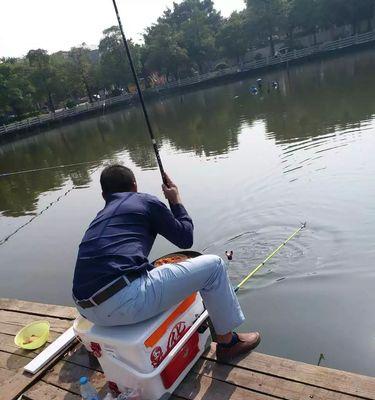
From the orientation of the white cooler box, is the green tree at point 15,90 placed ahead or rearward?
rearward

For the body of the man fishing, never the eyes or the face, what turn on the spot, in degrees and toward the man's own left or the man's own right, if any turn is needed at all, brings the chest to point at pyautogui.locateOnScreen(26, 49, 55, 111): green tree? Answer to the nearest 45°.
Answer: approximately 45° to the man's own left

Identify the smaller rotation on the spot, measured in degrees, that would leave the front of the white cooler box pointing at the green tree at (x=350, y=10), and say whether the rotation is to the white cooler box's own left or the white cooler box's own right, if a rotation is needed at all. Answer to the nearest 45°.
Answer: approximately 90° to the white cooler box's own left

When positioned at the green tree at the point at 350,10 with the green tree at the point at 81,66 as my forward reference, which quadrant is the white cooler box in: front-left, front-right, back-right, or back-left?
front-left

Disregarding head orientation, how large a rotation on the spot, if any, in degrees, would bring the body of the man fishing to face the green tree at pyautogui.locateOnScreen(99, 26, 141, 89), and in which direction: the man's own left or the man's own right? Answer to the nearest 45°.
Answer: approximately 45° to the man's own left

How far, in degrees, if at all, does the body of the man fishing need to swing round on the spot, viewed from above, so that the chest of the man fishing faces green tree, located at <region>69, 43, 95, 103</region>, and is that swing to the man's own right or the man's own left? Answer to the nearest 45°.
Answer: approximately 45° to the man's own left

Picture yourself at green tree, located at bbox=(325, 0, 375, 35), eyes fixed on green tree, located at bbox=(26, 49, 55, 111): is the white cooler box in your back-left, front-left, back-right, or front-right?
front-left

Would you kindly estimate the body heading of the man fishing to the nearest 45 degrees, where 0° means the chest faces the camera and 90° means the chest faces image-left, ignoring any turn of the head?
approximately 225°

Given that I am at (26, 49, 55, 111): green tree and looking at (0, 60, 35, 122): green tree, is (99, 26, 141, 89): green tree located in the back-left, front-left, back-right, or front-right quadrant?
back-left

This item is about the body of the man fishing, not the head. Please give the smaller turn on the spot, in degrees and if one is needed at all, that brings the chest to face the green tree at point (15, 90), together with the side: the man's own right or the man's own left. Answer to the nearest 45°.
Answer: approximately 45° to the man's own left
